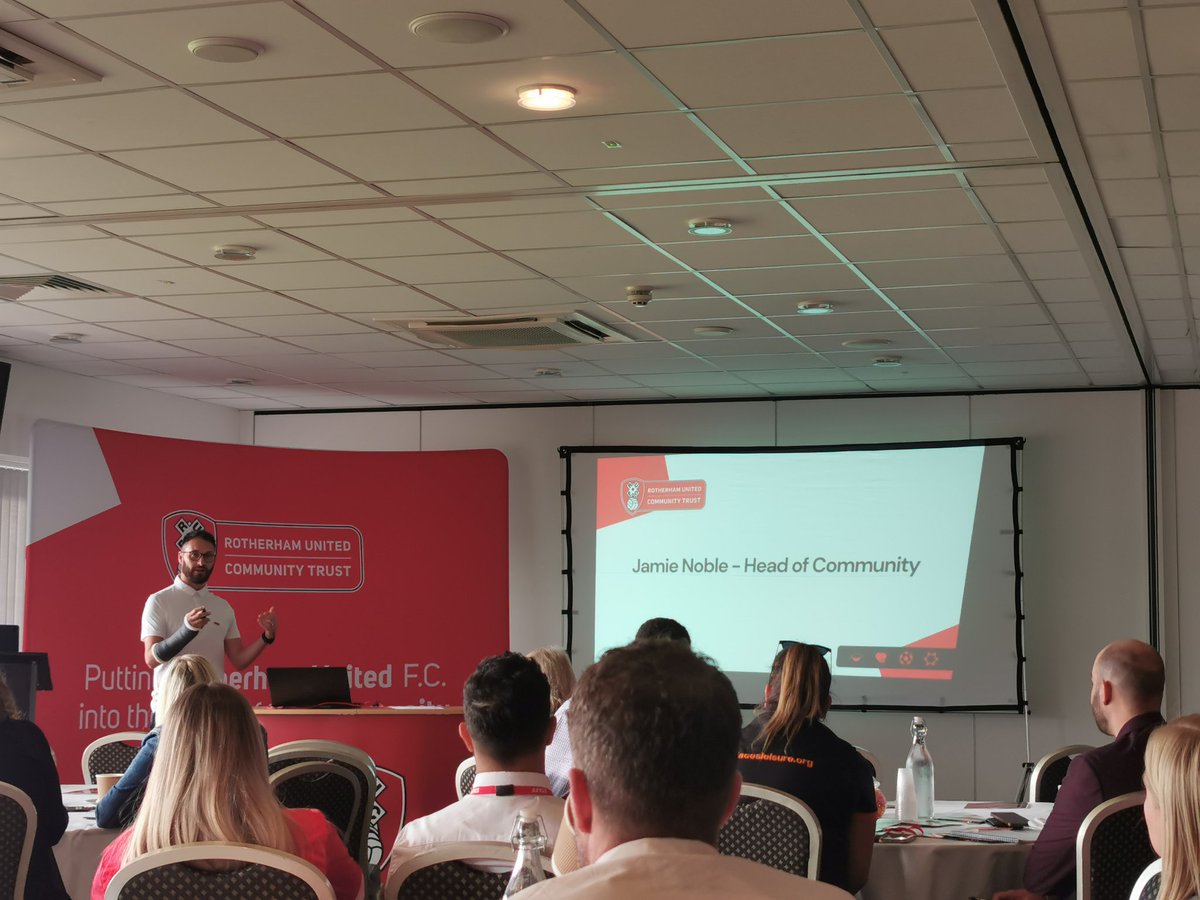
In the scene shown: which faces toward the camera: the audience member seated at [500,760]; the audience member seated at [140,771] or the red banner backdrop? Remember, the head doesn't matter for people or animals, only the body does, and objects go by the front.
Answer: the red banner backdrop

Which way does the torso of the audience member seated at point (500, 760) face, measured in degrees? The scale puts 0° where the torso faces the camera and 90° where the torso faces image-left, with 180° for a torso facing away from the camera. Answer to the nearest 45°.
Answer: approximately 180°

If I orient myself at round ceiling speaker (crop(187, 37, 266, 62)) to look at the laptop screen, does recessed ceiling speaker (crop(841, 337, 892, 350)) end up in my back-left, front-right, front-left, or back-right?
front-right

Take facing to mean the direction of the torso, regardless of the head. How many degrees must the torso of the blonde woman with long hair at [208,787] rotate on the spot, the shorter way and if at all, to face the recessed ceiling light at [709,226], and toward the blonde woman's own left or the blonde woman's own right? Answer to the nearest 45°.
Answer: approximately 45° to the blonde woman's own right

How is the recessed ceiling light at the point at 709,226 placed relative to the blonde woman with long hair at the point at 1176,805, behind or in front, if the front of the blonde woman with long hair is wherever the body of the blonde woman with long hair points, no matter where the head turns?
in front

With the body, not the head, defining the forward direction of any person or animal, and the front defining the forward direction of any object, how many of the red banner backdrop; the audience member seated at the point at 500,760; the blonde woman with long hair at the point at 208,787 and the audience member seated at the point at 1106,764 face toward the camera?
1

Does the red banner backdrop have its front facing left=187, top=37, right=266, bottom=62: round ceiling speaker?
yes

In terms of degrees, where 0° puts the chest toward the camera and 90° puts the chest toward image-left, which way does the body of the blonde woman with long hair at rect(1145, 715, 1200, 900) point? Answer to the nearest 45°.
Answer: approximately 135°

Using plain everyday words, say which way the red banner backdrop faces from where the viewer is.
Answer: facing the viewer

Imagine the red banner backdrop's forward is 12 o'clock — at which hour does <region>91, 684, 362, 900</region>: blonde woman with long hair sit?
The blonde woman with long hair is roughly at 12 o'clock from the red banner backdrop.

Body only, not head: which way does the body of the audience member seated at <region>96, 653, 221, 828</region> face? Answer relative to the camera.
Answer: away from the camera

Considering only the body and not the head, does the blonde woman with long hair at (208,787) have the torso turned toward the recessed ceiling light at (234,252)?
yes

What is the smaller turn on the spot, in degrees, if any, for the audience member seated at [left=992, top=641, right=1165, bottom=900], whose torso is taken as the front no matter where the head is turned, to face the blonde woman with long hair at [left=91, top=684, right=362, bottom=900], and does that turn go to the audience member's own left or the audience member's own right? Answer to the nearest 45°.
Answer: approximately 90° to the audience member's own left

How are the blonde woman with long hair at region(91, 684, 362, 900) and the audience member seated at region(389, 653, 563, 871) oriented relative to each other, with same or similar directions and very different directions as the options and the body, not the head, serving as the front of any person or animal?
same or similar directions

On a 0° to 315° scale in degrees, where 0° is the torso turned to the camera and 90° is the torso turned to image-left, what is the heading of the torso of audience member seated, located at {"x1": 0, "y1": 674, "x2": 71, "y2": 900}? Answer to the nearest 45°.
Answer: approximately 180°

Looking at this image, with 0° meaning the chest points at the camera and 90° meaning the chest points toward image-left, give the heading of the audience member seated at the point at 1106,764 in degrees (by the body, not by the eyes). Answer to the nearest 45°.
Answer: approximately 135°

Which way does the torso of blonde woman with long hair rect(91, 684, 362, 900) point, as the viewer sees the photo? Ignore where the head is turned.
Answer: away from the camera

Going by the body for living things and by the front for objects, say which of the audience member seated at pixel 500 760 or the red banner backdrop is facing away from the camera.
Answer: the audience member seated

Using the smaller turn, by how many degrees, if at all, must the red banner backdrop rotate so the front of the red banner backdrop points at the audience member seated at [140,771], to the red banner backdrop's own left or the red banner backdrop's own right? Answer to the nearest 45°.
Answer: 0° — it already faces them

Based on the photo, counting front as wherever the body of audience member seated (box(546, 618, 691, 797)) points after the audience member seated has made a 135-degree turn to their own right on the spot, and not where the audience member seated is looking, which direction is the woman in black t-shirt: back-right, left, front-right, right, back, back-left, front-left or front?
front

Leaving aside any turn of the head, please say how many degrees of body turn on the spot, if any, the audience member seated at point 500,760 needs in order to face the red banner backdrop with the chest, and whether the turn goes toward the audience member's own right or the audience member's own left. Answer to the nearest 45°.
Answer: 0° — they already face it

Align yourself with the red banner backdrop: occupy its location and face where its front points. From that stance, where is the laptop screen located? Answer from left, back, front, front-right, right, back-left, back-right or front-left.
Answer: front

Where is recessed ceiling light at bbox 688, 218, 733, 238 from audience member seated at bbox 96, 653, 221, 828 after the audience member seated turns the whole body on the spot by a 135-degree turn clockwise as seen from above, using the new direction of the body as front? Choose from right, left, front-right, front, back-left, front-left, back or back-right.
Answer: front-left
